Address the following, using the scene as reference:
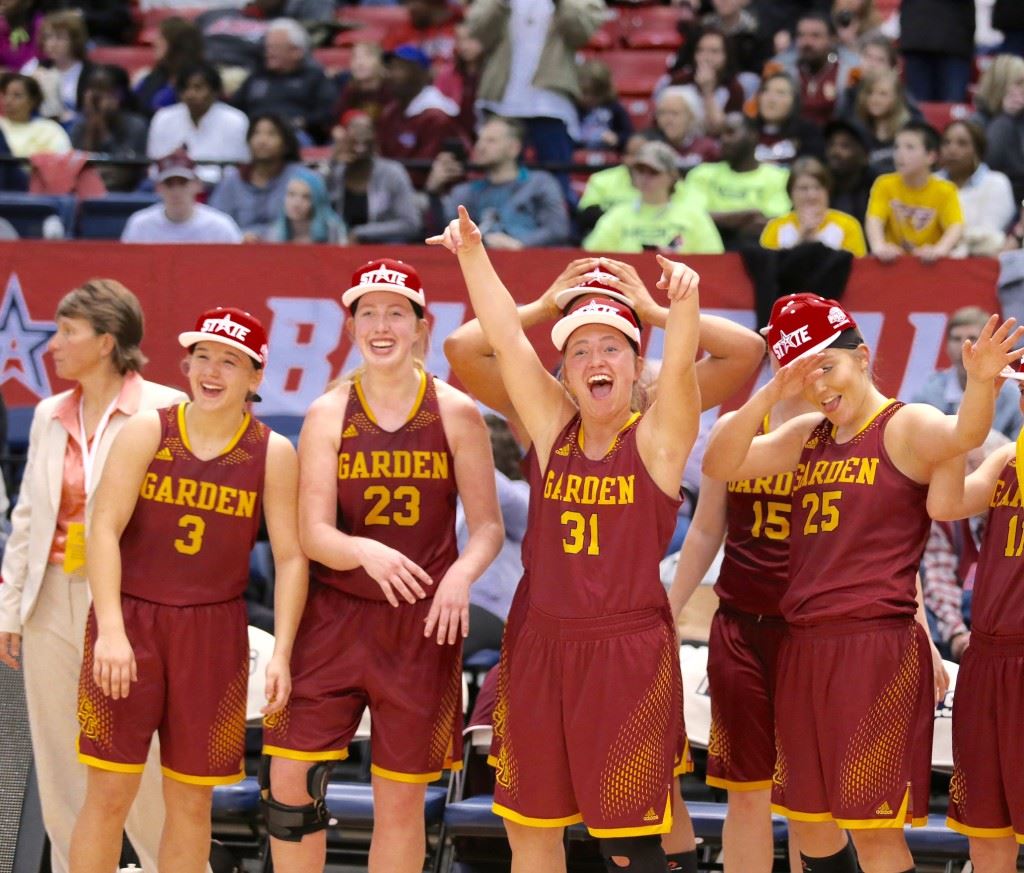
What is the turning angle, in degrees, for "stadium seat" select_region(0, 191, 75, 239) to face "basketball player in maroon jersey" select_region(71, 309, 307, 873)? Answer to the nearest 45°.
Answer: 0° — it already faces them

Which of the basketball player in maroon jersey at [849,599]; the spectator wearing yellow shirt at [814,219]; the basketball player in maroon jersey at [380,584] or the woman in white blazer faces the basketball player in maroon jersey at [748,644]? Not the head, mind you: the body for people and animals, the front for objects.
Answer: the spectator wearing yellow shirt

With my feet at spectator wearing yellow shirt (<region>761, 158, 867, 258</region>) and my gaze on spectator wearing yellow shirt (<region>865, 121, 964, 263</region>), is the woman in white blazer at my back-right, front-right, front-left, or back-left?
back-right

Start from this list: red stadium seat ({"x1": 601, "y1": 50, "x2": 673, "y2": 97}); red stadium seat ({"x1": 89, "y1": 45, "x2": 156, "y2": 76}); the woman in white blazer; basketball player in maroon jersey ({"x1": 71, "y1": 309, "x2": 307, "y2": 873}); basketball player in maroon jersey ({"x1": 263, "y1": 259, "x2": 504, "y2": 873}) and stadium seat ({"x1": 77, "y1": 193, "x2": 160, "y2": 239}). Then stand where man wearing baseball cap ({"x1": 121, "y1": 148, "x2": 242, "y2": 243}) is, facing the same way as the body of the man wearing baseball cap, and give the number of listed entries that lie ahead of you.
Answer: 3

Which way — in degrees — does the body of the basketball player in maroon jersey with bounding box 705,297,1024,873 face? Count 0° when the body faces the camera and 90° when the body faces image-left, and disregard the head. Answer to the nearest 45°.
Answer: approximately 45°

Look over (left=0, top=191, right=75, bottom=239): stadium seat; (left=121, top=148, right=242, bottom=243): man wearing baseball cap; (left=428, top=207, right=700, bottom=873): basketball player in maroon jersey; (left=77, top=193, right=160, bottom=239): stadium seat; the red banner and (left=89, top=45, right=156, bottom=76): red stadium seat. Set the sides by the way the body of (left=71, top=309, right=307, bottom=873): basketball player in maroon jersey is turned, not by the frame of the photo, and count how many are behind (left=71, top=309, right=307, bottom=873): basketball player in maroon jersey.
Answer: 5

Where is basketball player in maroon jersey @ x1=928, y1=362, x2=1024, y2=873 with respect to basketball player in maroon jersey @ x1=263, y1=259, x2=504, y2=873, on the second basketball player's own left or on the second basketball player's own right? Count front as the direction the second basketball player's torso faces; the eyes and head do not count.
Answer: on the second basketball player's own left

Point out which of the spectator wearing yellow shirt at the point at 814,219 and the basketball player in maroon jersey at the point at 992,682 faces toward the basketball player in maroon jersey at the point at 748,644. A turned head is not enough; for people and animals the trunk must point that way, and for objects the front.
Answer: the spectator wearing yellow shirt

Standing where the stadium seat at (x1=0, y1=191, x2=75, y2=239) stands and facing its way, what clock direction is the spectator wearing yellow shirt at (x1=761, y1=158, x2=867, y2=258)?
The spectator wearing yellow shirt is roughly at 10 o'clock from the stadium seat.
